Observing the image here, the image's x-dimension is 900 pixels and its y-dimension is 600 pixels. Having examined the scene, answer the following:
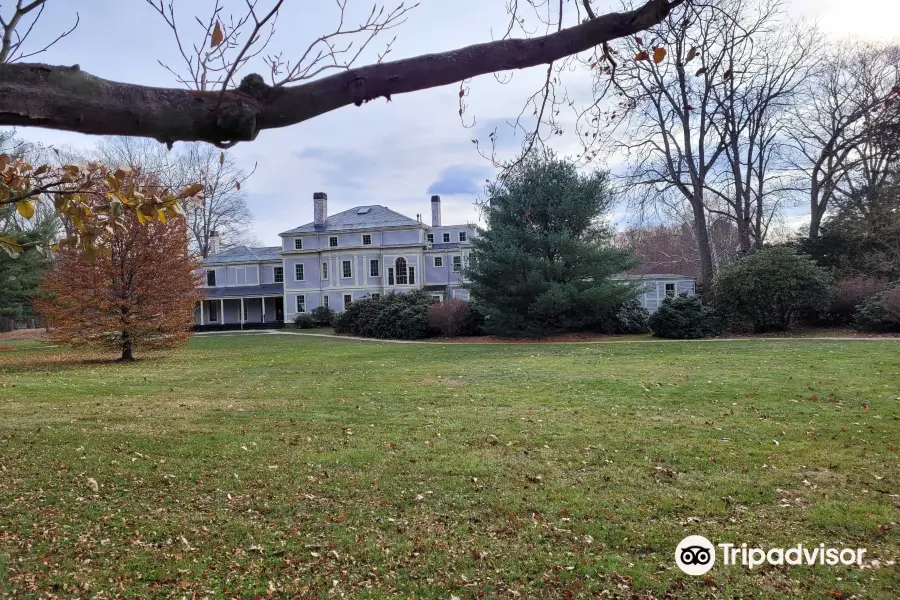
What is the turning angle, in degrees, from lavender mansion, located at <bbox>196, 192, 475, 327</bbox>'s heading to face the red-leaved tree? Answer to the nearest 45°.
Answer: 0° — it already faces it

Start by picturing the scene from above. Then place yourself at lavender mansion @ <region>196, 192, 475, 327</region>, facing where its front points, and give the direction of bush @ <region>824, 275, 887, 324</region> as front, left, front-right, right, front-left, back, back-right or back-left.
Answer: front-left

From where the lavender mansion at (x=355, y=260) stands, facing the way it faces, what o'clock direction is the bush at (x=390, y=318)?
The bush is roughly at 12 o'clock from the lavender mansion.

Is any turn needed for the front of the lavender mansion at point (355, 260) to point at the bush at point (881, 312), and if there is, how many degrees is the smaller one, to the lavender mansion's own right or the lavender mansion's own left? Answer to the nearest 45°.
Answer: approximately 45° to the lavender mansion's own left

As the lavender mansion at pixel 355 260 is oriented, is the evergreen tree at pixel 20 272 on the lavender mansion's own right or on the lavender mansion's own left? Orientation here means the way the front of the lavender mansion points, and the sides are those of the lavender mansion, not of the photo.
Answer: on the lavender mansion's own right

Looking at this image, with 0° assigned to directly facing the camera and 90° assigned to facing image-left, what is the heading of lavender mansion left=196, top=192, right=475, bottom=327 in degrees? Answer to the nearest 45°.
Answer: approximately 0°

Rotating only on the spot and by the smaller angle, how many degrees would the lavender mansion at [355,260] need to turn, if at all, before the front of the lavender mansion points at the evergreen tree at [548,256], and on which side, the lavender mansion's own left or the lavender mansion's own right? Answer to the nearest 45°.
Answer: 0° — it already faces it

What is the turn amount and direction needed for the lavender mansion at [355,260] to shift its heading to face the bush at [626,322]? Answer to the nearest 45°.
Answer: approximately 45° to its left
